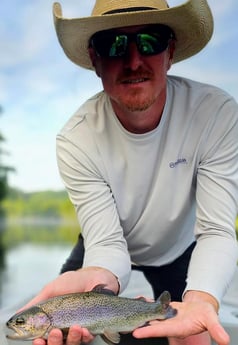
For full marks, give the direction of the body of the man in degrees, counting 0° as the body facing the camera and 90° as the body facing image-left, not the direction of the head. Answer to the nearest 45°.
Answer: approximately 0°
